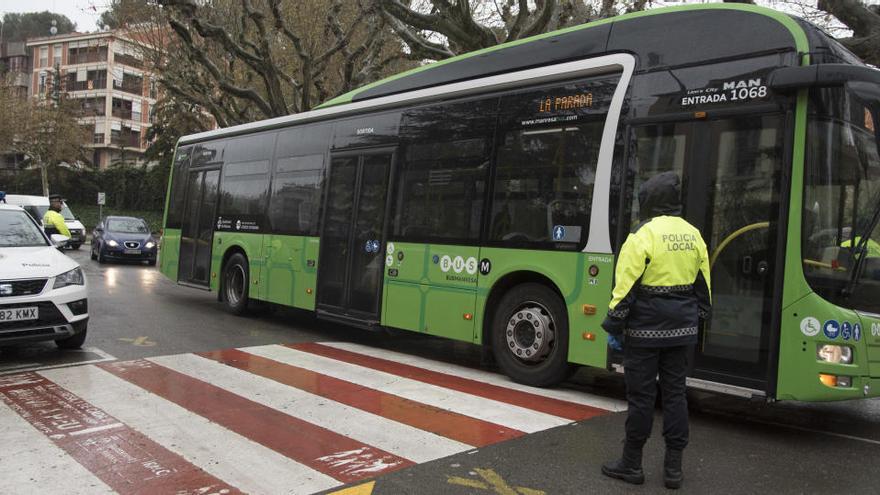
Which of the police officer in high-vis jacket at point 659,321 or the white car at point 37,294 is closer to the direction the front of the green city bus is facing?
the police officer in high-vis jacket

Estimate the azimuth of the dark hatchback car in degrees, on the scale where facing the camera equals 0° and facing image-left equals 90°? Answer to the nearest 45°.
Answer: approximately 0°

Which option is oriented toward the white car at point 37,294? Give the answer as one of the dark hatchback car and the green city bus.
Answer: the dark hatchback car

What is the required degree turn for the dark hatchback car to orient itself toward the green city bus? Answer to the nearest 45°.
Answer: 0° — it already faces it

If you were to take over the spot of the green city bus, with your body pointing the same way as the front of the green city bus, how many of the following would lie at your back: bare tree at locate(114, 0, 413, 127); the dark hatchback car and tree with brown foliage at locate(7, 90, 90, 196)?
3

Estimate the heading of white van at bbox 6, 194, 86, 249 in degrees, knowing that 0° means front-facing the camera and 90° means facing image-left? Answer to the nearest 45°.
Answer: approximately 315°

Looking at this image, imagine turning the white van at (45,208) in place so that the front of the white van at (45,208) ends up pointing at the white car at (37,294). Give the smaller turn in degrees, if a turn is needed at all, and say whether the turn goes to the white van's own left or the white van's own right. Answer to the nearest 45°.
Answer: approximately 45° to the white van's own right

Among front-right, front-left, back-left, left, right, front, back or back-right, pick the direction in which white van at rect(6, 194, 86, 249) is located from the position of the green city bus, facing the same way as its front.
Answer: back

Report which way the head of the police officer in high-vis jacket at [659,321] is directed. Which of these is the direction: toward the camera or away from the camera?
away from the camera

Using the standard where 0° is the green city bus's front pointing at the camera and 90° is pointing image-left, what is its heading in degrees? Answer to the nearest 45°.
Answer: approximately 315°
